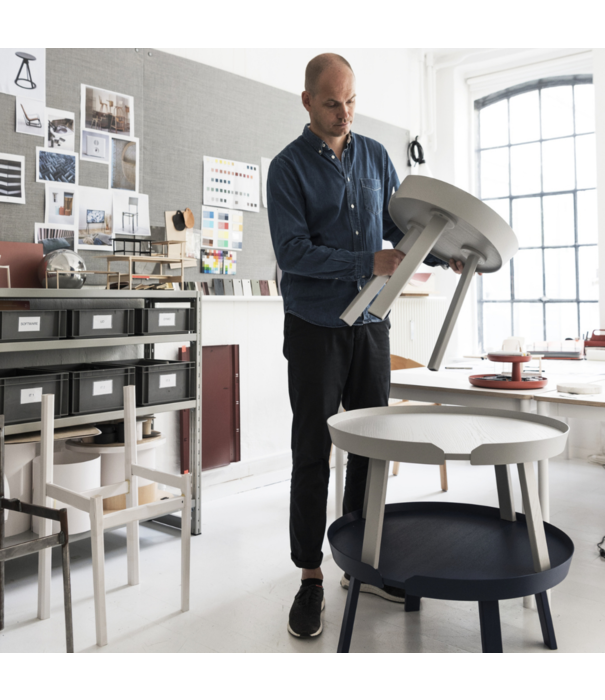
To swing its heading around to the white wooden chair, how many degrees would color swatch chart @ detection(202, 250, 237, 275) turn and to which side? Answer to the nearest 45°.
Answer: approximately 45° to its right

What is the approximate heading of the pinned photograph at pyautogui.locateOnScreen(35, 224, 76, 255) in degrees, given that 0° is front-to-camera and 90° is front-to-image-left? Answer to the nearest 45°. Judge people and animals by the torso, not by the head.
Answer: approximately 315°

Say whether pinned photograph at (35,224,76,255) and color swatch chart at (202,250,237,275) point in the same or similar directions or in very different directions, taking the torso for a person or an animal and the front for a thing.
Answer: same or similar directions

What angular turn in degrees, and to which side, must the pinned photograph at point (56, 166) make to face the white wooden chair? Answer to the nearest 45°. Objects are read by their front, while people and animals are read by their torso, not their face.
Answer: approximately 45° to its right

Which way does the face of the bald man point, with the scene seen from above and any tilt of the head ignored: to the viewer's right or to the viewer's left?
to the viewer's right

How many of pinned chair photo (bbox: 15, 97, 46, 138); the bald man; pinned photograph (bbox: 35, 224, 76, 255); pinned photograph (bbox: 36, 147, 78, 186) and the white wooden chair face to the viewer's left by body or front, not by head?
0

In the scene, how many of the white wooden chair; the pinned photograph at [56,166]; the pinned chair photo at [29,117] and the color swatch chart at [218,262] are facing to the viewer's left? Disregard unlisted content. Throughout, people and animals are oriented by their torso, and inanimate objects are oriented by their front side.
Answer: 0

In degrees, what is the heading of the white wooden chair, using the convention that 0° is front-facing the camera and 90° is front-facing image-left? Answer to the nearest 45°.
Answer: approximately 315°

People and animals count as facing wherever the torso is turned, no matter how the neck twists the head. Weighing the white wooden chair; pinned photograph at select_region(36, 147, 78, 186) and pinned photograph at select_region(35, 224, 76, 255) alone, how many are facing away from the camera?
0

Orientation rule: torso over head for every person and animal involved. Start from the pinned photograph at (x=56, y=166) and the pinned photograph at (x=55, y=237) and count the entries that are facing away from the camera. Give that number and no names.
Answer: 0

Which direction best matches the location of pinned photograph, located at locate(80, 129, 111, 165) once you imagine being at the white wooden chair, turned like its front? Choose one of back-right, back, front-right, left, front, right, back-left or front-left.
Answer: back-left
